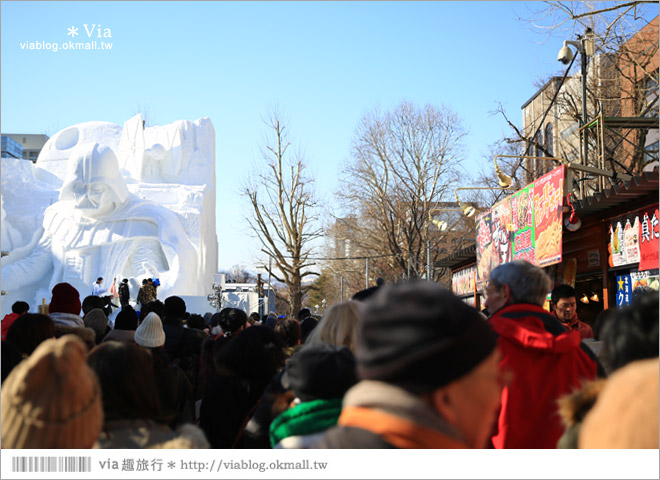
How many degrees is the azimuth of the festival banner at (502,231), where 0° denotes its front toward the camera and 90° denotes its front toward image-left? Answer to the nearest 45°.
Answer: approximately 45°

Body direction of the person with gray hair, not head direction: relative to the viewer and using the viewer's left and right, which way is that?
facing away from the viewer and to the left of the viewer

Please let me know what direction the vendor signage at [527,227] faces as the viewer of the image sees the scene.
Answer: facing the viewer and to the left of the viewer

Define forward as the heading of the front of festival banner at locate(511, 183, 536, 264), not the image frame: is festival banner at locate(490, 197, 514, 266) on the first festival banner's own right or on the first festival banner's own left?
on the first festival banner's own right

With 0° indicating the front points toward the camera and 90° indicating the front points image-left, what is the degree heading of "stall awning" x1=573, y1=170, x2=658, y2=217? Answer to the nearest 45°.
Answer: approximately 45°

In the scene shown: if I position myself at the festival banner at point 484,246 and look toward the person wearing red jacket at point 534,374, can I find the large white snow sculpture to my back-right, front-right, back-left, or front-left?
back-right
